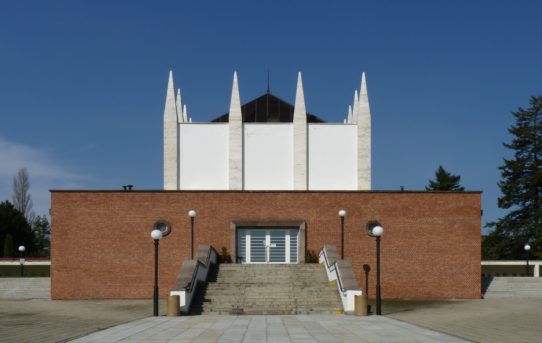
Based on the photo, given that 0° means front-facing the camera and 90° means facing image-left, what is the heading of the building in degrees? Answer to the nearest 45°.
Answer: approximately 0°

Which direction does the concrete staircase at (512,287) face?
toward the camera

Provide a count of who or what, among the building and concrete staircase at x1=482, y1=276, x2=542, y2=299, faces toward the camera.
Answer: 2

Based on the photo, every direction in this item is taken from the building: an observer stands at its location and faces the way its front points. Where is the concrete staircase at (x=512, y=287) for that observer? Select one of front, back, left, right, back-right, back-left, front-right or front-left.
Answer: left

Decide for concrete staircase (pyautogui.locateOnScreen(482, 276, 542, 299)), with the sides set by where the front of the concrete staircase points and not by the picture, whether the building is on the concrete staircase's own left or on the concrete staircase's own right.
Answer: on the concrete staircase's own right
